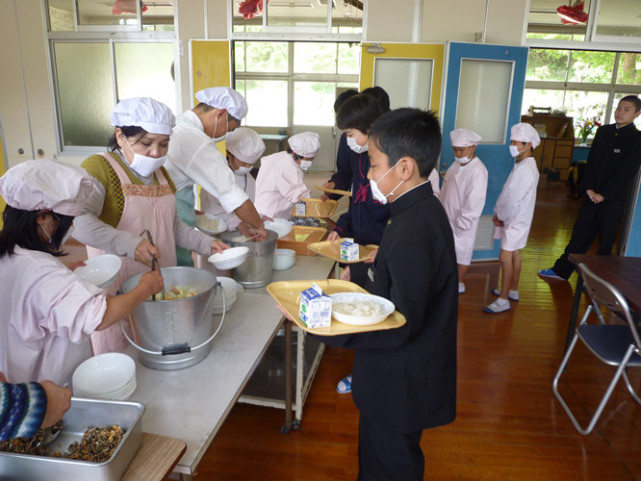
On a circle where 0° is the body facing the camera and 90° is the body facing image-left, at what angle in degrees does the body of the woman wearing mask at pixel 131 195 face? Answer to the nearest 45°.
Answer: approximately 315°

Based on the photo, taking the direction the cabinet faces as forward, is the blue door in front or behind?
in front

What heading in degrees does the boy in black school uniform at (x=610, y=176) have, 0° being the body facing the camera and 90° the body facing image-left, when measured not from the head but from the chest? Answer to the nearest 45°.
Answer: approximately 45°

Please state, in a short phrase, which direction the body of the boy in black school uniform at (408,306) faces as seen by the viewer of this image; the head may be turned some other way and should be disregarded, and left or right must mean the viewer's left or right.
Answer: facing to the left of the viewer

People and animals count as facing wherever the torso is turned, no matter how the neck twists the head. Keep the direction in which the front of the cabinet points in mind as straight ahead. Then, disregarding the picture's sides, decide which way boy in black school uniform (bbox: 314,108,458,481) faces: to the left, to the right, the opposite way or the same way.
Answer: to the right

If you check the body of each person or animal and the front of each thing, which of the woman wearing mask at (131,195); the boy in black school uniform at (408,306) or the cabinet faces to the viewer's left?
the boy in black school uniform

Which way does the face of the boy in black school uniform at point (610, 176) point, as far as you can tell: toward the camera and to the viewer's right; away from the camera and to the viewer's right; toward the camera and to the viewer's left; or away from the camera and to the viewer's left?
toward the camera and to the viewer's left

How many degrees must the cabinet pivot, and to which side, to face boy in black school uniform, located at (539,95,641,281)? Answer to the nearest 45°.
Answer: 0° — it already faces them

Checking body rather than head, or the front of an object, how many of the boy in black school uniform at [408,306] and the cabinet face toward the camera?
1

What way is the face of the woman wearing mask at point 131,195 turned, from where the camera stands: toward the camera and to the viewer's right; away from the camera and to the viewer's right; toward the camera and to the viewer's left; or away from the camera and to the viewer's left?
toward the camera and to the viewer's right
